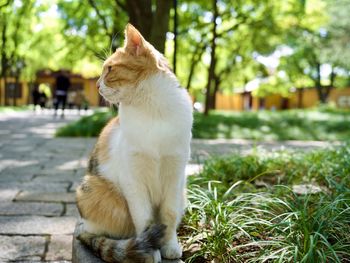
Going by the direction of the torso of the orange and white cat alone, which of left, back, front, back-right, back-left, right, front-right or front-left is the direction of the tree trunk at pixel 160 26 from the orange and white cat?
back-left

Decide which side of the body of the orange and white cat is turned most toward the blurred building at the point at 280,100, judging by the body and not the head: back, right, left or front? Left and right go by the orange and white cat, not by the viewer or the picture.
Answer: left

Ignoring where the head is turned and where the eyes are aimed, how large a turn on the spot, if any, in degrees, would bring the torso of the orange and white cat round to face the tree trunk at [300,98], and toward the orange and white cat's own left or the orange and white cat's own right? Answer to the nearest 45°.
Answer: approximately 90° to the orange and white cat's own left

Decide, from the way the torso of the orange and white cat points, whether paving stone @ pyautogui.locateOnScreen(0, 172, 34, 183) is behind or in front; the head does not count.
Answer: behind

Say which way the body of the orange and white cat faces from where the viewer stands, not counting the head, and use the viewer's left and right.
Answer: facing the viewer and to the right of the viewer

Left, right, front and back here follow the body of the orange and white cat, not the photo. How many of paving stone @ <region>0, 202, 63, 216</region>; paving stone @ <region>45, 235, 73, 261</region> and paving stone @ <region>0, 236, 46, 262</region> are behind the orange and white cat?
3

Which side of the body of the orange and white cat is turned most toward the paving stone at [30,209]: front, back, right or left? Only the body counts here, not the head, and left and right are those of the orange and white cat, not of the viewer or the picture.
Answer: back

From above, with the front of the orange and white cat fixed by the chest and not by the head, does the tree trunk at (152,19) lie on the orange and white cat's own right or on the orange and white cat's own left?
on the orange and white cat's own left
